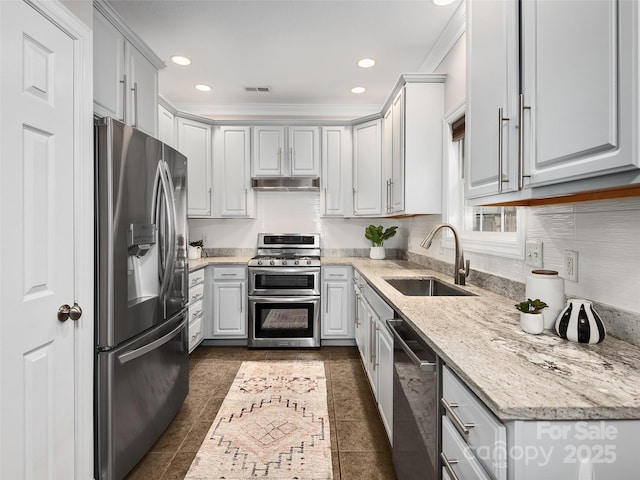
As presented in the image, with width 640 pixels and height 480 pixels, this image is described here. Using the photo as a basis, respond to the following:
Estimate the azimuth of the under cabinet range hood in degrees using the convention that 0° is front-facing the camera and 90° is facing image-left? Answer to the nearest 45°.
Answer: approximately 0°

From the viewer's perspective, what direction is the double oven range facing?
toward the camera

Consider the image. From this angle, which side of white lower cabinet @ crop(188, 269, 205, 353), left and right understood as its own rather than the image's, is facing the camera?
right

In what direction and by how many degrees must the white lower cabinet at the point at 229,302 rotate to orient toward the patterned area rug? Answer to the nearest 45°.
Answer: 0° — it already faces it

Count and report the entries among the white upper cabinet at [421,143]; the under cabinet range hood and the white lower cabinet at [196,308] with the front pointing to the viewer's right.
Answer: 1

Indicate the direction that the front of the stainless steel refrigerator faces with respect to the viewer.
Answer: facing the viewer and to the right of the viewer

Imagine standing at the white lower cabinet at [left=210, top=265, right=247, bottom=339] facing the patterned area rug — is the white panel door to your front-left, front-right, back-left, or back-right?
front-right

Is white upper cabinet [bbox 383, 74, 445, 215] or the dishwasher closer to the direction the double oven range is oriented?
the dishwasher

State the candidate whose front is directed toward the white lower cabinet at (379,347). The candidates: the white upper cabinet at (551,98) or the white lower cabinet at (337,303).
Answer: the white lower cabinet at (337,303)

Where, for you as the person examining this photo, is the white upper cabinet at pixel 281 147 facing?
facing the viewer

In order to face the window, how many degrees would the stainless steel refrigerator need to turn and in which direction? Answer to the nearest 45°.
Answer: approximately 45° to its left

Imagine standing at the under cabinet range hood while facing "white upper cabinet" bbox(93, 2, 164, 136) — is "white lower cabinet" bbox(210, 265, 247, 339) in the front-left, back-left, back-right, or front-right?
front-right

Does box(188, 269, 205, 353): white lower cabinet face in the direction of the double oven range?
yes

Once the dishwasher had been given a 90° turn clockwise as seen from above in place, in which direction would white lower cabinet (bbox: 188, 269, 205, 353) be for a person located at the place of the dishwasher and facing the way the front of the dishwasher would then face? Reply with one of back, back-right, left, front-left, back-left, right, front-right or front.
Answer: front-left

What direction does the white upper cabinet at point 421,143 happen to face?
to the viewer's left
